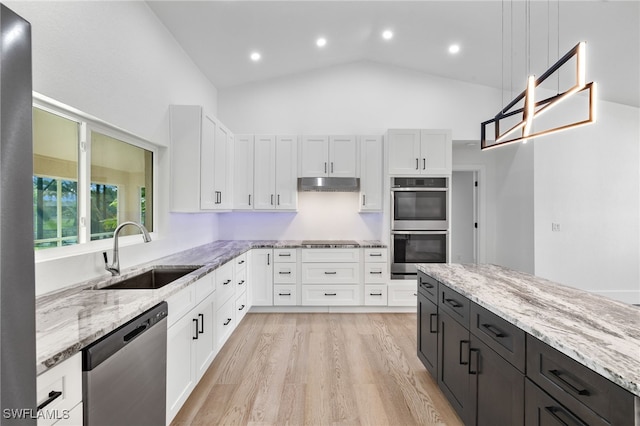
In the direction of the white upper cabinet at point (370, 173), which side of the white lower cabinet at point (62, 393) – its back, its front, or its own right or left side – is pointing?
left

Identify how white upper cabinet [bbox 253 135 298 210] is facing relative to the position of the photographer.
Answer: facing the viewer

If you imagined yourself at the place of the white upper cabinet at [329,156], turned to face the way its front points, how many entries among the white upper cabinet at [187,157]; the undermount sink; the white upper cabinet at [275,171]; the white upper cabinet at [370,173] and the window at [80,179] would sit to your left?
1

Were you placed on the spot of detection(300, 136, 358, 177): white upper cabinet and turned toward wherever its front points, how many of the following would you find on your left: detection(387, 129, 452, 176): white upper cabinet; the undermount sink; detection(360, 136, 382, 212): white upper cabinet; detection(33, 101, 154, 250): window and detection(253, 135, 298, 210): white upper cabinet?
2

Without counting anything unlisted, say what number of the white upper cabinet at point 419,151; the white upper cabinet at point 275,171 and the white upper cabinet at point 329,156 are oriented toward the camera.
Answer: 3

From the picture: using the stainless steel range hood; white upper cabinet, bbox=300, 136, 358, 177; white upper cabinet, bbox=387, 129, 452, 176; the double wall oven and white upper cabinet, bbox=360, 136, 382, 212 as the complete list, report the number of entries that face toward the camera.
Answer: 5

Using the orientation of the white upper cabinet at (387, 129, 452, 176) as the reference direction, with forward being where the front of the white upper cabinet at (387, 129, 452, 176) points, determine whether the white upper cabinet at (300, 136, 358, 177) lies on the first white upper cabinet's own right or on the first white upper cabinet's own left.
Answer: on the first white upper cabinet's own right

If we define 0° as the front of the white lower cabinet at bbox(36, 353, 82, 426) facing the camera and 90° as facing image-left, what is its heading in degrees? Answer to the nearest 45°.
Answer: approximately 315°

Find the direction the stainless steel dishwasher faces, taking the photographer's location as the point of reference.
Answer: facing the viewer and to the right of the viewer

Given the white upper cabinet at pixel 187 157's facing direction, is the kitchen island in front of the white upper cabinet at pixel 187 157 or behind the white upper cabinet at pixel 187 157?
in front

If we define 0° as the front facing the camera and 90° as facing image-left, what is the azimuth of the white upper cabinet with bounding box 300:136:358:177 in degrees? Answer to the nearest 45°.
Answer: approximately 0°

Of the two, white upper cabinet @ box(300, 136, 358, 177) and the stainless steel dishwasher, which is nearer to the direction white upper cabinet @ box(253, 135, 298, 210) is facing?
the stainless steel dishwasher

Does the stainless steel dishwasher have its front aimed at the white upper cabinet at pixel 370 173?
no

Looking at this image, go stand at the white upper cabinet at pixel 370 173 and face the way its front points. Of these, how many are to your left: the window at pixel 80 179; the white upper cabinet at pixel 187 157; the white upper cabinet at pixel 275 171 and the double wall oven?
1

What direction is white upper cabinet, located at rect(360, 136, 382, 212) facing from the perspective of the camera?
toward the camera

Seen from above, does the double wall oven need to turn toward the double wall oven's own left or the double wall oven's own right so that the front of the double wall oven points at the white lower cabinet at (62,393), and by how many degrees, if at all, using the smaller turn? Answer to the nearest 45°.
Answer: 0° — it already faces it

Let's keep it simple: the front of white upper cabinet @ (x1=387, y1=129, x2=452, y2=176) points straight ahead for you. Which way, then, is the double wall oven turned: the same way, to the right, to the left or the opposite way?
the same way

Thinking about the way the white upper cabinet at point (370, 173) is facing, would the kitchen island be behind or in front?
in front

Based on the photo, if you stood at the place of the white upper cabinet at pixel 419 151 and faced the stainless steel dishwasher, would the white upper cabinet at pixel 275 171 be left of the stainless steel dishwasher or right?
right

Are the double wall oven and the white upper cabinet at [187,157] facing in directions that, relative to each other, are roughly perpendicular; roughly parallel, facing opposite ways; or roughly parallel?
roughly perpendicular

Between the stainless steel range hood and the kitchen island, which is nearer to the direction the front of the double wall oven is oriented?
the kitchen island
